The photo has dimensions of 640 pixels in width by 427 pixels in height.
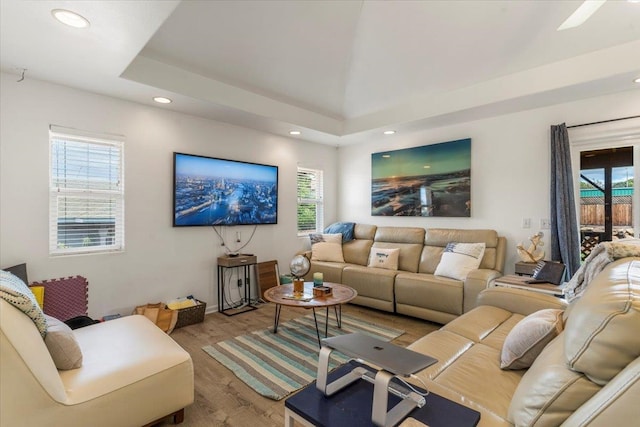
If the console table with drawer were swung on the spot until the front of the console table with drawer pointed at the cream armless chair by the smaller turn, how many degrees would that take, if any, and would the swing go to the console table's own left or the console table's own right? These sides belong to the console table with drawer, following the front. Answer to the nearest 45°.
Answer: approximately 45° to the console table's own right

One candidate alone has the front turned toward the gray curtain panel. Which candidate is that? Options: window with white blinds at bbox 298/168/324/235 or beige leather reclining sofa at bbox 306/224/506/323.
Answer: the window with white blinds

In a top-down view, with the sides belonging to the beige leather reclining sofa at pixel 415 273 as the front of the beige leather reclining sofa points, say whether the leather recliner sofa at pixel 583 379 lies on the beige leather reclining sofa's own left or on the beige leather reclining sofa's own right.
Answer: on the beige leather reclining sofa's own left

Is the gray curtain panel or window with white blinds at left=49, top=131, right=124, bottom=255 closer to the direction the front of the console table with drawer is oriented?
the gray curtain panel

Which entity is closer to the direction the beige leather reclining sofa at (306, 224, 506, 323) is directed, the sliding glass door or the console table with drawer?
the console table with drawer

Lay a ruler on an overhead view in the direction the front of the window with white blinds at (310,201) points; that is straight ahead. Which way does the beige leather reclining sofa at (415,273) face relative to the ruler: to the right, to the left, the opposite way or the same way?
to the right

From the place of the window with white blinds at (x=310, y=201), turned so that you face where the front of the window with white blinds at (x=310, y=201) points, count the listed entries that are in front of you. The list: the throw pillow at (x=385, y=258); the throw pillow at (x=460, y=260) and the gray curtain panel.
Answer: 3

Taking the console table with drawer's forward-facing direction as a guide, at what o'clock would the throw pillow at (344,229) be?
The throw pillow is roughly at 10 o'clock from the console table with drawer.

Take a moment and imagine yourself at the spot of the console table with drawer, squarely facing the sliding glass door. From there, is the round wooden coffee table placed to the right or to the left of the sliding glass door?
right

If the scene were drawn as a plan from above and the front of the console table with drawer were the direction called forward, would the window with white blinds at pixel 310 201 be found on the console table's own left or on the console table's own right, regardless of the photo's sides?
on the console table's own left

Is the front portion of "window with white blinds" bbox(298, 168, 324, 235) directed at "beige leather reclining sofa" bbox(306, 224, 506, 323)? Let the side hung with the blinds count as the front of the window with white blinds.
yes
